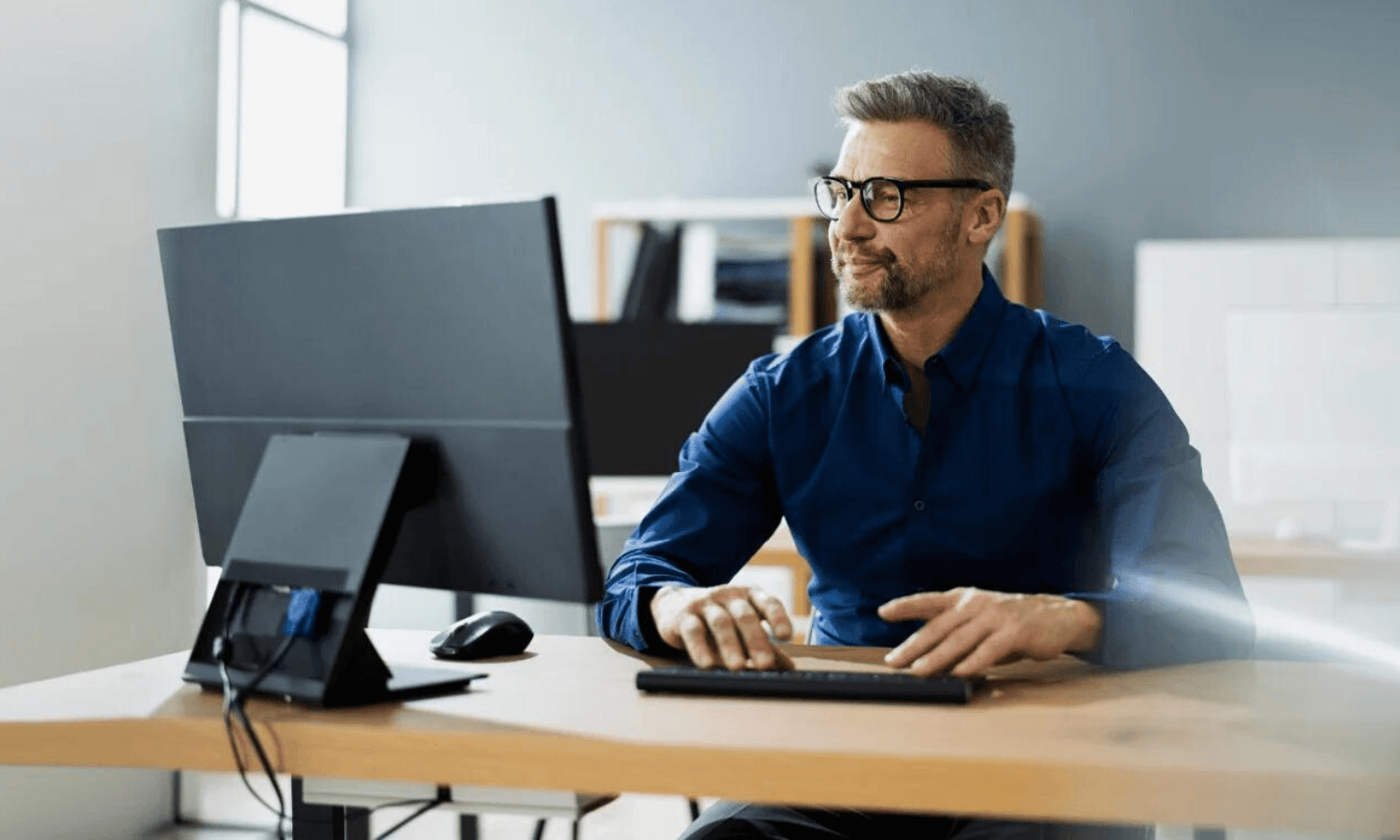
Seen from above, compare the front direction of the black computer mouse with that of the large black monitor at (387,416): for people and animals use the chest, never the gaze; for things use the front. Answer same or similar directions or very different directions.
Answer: very different directions

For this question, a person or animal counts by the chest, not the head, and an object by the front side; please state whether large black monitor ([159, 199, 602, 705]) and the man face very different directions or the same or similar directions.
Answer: very different directions

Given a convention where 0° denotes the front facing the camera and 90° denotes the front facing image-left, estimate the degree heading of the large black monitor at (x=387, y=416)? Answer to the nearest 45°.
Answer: approximately 225°

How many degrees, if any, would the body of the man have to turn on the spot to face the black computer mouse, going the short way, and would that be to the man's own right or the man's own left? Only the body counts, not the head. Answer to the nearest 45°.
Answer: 0° — they already face it

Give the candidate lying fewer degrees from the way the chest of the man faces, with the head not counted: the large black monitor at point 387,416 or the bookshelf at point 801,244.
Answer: the large black monitor

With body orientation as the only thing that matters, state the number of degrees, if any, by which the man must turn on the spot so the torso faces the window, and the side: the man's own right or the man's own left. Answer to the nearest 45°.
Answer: approximately 90° to the man's own right

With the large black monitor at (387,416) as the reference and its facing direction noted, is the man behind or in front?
in front

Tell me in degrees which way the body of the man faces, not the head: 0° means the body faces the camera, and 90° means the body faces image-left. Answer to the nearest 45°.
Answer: approximately 45°

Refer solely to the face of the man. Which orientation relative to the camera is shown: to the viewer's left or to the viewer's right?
to the viewer's left
